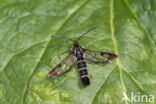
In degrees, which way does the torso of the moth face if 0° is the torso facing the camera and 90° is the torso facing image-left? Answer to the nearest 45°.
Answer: approximately 180°
